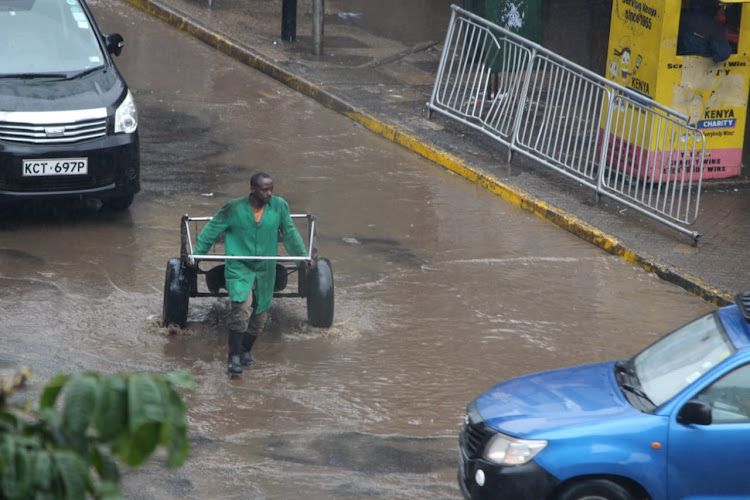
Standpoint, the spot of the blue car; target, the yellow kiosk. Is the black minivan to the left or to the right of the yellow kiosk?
left

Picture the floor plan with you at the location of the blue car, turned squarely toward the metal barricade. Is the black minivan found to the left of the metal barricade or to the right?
left

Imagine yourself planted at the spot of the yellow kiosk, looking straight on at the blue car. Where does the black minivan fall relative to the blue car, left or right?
right

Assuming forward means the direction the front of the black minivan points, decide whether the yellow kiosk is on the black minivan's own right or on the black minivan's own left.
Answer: on the black minivan's own left

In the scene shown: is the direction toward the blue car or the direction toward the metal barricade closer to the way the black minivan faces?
the blue car

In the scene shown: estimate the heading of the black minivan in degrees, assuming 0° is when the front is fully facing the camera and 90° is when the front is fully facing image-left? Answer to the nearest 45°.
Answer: approximately 0°

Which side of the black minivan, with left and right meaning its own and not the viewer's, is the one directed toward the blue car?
front

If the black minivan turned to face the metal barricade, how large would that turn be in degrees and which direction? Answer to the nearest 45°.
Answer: approximately 90° to its left

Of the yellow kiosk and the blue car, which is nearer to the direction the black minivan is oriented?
the blue car
